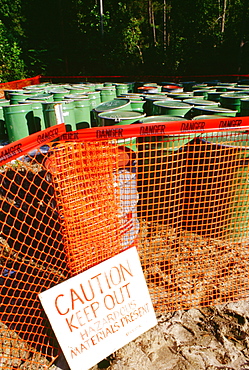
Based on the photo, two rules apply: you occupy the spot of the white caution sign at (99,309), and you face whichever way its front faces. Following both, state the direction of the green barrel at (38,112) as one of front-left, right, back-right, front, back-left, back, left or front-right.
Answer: back

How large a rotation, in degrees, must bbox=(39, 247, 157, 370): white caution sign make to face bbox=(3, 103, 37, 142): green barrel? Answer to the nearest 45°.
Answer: approximately 180°

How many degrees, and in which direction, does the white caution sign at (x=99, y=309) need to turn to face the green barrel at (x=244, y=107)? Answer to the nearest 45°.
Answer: approximately 135° to its left

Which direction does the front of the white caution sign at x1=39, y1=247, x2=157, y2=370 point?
toward the camera

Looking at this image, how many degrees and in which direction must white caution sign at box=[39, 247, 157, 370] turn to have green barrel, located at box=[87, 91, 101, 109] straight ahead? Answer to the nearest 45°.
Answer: approximately 180°

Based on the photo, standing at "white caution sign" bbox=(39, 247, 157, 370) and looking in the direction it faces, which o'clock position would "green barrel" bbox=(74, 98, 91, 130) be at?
The green barrel is roughly at 6 o'clock from the white caution sign.

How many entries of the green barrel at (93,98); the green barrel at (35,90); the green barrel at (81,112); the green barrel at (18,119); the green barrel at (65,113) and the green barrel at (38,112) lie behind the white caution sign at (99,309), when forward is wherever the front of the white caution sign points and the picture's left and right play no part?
6

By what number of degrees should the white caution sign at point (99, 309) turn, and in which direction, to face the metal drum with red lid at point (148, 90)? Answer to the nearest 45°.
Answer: approximately 180°

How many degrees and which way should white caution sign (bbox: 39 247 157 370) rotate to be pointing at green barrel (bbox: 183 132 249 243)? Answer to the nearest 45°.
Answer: approximately 135° to its left

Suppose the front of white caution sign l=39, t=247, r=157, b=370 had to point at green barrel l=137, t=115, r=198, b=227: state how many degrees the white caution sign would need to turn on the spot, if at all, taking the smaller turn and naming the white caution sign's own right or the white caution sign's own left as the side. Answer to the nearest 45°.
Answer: approximately 135° to the white caution sign's own left

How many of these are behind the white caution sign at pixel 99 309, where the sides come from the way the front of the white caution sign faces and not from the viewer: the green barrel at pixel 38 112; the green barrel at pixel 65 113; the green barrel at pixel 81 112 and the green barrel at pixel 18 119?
4

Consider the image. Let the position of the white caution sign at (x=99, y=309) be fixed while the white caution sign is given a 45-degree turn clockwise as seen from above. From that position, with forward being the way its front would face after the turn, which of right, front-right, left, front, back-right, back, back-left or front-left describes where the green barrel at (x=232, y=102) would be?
back

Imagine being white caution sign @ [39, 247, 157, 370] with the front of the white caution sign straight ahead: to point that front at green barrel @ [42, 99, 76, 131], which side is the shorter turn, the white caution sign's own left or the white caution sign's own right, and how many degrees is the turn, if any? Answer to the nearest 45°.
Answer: approximately 180°

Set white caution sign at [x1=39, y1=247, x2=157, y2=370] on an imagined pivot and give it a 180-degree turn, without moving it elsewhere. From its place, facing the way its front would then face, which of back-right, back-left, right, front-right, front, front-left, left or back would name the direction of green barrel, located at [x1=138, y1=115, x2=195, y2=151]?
front-right

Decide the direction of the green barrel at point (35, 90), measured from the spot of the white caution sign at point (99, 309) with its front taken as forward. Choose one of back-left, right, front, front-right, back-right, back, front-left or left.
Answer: back
